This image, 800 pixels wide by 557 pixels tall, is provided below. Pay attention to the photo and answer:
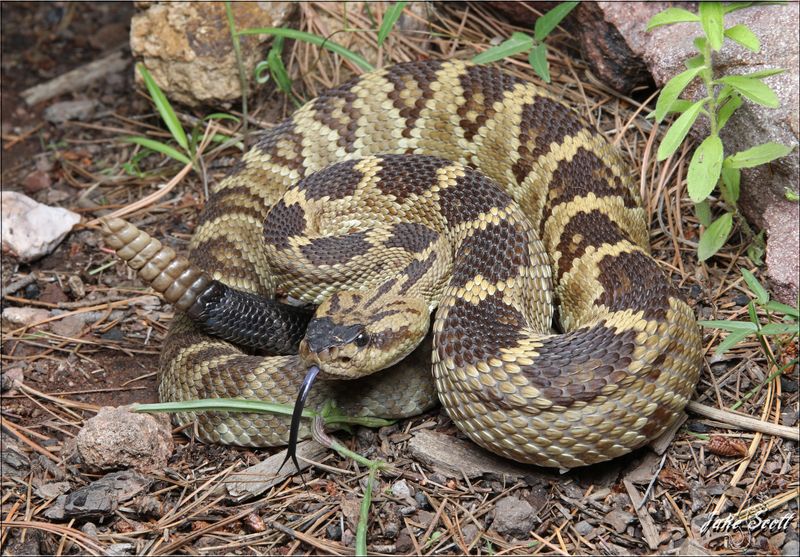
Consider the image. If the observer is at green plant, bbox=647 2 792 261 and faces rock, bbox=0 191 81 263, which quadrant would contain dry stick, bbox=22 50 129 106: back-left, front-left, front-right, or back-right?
front-right

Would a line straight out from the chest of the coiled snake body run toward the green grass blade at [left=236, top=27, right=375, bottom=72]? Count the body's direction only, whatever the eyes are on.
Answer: no

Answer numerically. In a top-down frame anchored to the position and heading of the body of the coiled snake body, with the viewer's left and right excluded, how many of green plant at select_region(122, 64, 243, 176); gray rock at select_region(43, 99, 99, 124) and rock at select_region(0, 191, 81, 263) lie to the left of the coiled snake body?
0

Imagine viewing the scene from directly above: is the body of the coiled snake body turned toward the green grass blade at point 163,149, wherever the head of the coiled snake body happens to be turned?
no

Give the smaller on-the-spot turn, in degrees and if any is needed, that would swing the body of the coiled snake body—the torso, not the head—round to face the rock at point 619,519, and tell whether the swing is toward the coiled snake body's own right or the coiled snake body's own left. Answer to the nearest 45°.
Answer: approximately 90° to the coiled snake body's own left

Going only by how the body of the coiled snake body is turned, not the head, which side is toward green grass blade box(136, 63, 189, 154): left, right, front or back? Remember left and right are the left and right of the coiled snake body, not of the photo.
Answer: right

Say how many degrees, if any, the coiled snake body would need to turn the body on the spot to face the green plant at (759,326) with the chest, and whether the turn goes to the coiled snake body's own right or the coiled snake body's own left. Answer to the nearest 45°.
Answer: approximately 90° to the coiled snake body's own left

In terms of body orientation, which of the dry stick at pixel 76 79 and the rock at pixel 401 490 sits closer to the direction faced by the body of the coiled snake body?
the rock

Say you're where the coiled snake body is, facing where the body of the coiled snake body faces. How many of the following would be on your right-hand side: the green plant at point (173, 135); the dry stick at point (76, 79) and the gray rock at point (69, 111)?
3

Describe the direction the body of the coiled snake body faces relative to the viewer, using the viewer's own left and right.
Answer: facing the viewer and to the left of the viewer

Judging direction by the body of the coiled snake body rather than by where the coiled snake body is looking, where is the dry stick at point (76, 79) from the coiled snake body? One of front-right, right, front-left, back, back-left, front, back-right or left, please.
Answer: right

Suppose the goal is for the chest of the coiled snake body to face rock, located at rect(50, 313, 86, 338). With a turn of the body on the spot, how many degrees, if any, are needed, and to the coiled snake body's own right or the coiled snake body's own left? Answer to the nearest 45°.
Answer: approximately 45° to the coiled snake body's own right

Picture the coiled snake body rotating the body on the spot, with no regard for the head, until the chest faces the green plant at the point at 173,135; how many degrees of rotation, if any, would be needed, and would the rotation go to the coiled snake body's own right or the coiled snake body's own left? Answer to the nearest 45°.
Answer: approximately 90° to the coiled snake body's own right

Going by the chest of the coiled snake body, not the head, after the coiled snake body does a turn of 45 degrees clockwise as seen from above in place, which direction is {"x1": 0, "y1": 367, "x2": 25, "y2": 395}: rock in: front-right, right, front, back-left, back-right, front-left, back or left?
front

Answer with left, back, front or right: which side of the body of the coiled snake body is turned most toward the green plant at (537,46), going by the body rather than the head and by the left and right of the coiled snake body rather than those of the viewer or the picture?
back
